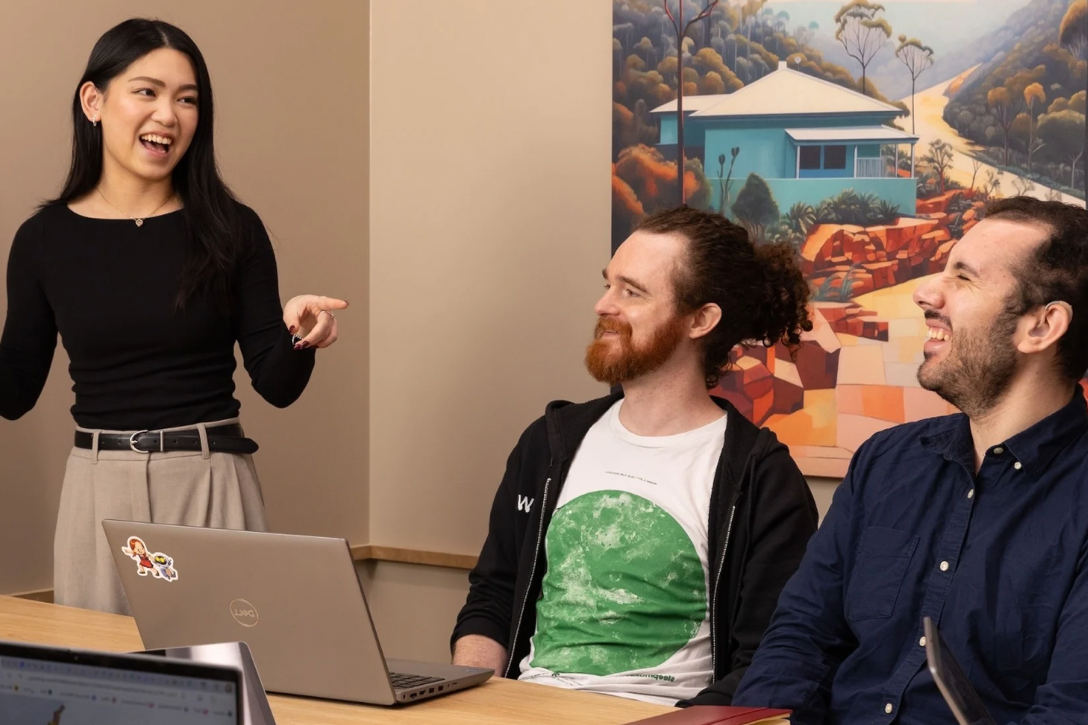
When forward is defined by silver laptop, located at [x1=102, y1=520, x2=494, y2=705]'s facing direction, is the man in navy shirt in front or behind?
in front

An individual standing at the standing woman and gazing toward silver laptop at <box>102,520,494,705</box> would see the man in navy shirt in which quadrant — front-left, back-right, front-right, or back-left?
front-left

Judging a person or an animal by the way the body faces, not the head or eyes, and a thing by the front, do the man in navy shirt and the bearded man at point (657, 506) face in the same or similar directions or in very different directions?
same or similar directions

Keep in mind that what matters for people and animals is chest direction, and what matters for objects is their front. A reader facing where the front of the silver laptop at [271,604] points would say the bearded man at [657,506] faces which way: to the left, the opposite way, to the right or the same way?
the opposite way

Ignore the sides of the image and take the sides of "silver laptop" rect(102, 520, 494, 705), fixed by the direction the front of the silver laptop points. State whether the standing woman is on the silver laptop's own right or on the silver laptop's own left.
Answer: on the silver laptop's own left

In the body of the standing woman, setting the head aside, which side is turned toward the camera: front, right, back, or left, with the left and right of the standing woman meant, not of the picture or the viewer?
front

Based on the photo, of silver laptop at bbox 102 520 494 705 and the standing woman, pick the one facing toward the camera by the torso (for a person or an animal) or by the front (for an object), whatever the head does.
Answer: the standing woman

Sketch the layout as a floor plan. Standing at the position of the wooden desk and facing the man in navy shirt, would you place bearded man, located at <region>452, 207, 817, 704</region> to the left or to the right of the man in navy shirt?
left

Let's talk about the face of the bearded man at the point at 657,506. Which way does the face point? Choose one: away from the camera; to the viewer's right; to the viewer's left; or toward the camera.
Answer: to the viewer's left

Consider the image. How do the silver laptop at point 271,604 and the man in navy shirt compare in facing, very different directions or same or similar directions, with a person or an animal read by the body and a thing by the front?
very different directions

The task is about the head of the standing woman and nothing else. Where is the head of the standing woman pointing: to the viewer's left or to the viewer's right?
to the viewer's right

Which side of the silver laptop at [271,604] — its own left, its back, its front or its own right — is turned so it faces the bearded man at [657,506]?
front

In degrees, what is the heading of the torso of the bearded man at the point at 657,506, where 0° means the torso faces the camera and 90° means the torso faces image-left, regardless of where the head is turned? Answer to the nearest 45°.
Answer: approximately 45°
